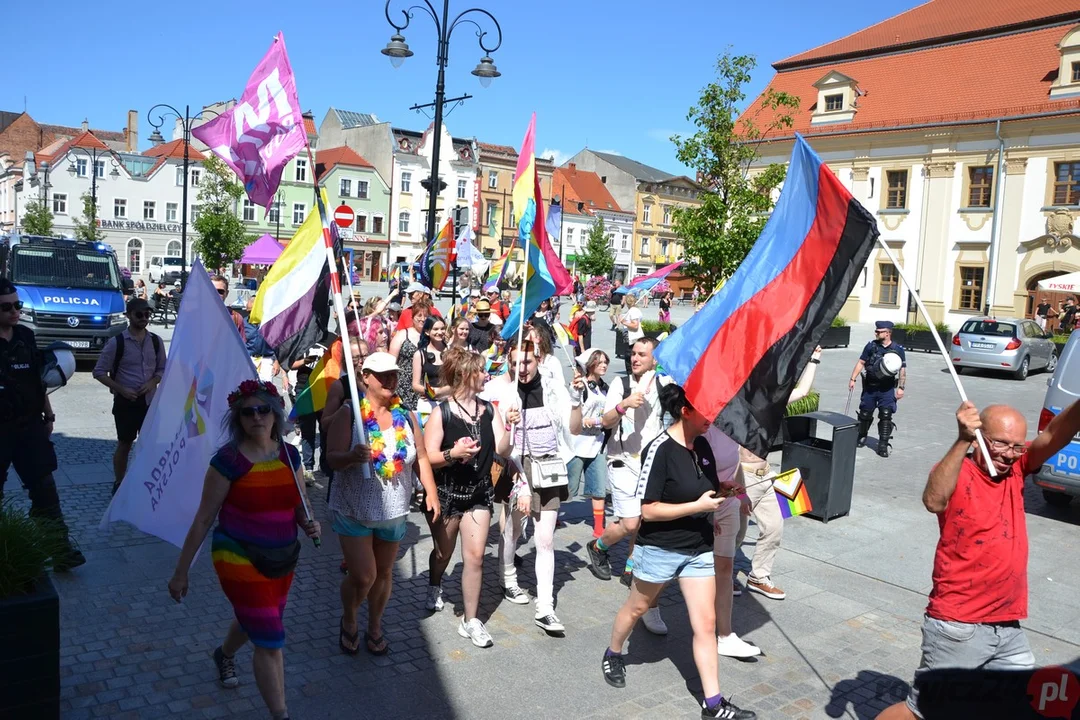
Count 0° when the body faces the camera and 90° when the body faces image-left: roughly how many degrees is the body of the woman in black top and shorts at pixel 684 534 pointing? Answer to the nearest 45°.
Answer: approximately 315°

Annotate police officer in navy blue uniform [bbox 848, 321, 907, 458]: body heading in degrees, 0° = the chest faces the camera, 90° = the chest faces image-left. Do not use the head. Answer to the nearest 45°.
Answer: approximately 0°

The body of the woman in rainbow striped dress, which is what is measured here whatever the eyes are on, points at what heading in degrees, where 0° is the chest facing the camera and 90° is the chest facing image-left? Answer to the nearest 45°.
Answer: approximately 315°

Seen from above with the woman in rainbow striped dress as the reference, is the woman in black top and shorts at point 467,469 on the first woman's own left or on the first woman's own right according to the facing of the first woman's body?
on the first woman's own left

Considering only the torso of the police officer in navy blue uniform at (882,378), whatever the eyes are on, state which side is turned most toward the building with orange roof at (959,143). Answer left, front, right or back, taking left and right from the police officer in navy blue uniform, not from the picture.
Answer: back

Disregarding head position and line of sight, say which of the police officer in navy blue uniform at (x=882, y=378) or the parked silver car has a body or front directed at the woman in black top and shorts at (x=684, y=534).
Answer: the police officer in navy blue uniform

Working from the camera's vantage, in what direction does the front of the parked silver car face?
facing away from the viewer and to the right of the viewer

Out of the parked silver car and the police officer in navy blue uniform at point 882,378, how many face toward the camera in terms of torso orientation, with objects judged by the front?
1
